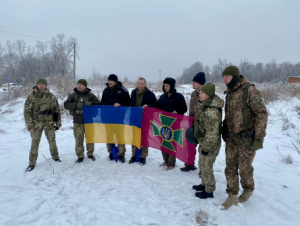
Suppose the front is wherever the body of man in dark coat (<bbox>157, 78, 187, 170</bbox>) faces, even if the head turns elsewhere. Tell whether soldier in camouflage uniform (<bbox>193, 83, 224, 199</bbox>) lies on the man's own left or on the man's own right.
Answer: on the man's own left

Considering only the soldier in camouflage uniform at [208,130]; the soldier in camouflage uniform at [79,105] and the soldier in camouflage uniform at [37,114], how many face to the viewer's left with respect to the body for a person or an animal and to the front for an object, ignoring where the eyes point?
1

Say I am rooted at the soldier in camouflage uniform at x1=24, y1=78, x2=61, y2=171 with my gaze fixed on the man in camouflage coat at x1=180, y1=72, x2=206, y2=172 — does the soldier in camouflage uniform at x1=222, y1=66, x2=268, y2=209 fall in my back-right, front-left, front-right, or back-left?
front-right

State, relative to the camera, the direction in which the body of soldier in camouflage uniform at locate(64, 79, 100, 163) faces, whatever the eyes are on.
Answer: toward the camera

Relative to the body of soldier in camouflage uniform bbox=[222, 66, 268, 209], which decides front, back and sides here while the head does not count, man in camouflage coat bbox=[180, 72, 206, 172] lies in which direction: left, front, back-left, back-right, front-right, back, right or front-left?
right

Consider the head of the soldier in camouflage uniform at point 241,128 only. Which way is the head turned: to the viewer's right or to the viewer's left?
to the viewer's left

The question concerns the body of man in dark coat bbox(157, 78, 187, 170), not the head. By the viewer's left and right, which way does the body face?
facing the viewer and to the left of the viewer

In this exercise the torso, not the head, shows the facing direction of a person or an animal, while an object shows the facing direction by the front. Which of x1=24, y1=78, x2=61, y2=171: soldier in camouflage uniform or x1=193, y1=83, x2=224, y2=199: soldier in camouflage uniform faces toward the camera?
x1=24, y1=78, x2=61, y2=171: soldier in camouflage uniform

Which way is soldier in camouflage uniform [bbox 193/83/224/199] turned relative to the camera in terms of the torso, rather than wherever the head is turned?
to the viewer's left

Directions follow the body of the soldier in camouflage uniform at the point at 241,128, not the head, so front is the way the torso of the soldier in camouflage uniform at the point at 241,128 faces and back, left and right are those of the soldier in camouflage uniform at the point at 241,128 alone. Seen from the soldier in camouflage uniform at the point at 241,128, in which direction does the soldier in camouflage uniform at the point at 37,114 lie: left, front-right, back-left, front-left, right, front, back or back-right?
front-right
